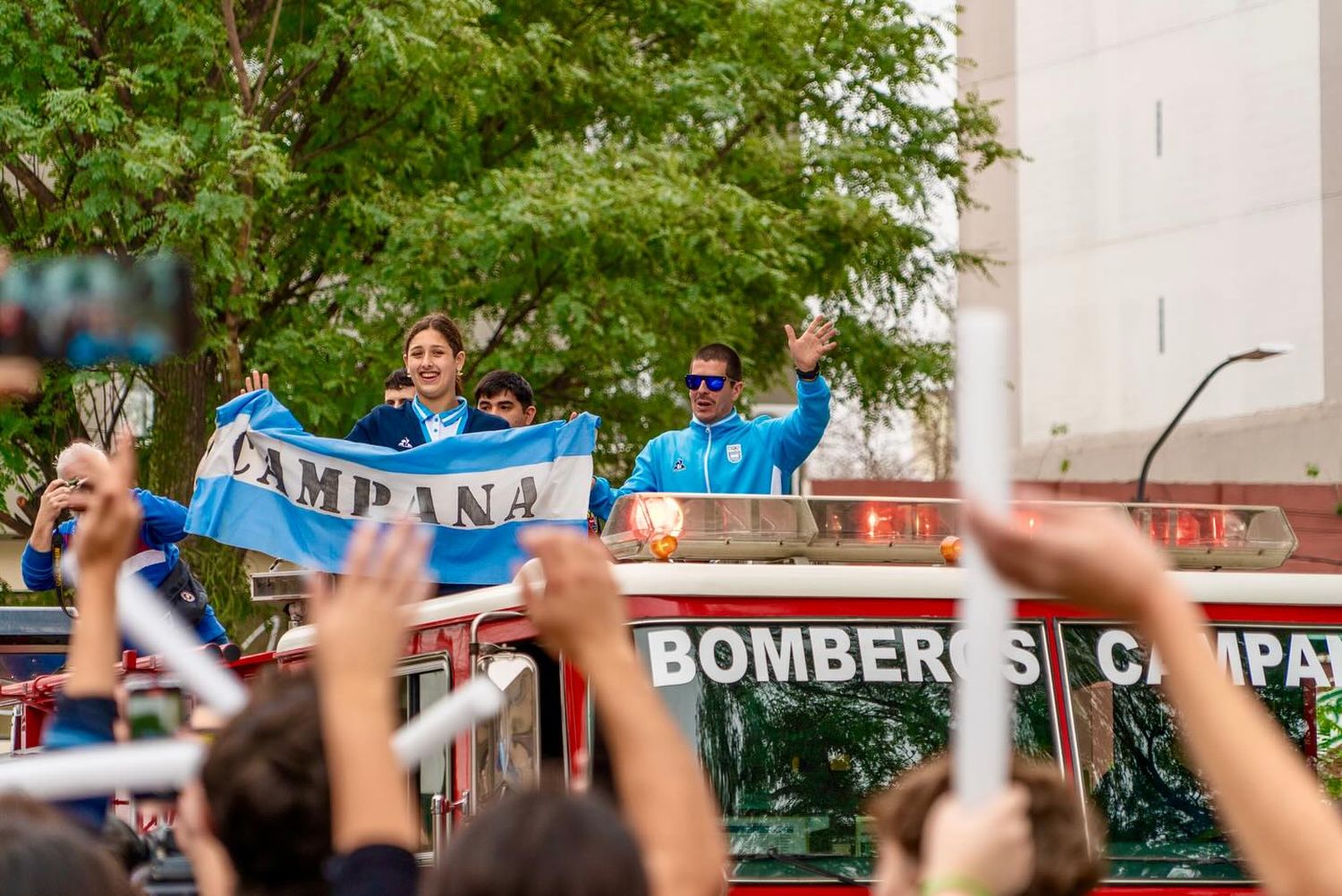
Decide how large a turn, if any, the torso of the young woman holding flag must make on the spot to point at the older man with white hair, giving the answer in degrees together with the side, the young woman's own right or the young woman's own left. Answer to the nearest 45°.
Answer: approximately 90° to the young woman's own right

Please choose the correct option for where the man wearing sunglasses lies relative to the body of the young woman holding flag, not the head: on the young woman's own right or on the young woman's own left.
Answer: on the young woman's own left

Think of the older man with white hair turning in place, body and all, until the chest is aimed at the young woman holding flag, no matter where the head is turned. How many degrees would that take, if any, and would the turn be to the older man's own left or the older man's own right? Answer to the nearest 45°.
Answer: approximately 90° to the older man's own left

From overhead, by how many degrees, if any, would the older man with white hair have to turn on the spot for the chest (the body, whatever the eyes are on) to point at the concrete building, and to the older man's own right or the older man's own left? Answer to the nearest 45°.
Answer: approximately 180°

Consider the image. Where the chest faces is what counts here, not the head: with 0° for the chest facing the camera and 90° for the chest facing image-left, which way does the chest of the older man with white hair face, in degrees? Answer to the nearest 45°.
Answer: approximately 45°

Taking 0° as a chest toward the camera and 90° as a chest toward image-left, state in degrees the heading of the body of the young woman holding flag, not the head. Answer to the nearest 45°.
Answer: approximately 0°
